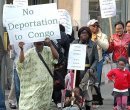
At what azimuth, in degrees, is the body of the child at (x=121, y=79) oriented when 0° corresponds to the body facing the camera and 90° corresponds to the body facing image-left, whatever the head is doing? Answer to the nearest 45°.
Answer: approximately 0°
